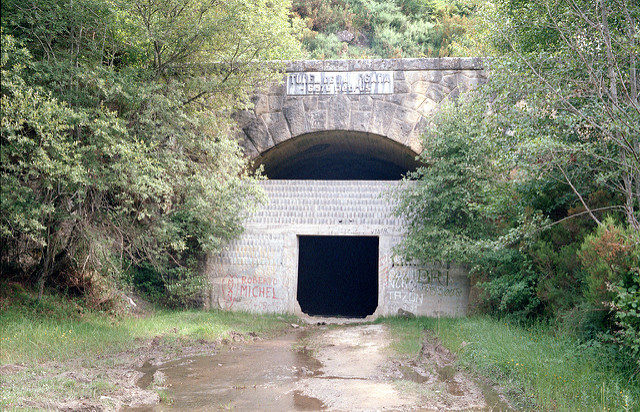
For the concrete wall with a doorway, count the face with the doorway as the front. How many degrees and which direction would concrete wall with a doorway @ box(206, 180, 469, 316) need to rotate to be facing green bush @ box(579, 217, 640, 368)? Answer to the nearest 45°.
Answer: approximately 45° to its left

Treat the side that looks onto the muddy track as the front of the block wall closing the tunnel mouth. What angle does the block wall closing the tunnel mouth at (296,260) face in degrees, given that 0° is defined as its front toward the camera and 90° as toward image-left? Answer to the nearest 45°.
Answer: approximately 0°
